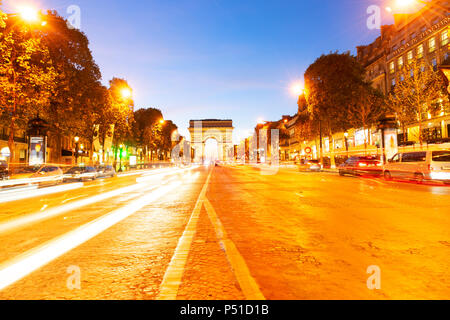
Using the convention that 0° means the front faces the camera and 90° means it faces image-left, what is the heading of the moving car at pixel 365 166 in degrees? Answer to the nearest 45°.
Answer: approximately 135°

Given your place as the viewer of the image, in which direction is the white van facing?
facing away from the viewer and to the left of the viewer

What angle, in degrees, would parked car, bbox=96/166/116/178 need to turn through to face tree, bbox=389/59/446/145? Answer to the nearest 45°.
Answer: approximately 135° to its left

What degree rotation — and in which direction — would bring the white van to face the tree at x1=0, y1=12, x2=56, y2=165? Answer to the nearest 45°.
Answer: approximately 45° to its left

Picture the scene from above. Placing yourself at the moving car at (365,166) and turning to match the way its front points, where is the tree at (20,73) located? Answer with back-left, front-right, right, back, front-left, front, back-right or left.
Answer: left

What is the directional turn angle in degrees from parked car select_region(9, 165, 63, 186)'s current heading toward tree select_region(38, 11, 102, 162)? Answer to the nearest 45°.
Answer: approximately 135° to its right

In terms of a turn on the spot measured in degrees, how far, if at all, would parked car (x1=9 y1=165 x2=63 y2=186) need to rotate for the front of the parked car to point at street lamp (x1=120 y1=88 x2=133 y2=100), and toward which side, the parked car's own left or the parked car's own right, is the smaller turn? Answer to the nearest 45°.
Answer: approximately 180°

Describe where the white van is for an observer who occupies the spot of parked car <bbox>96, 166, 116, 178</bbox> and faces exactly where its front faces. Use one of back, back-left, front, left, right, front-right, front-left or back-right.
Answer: left

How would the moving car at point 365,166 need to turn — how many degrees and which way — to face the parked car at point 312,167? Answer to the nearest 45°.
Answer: approximately 45° to its right

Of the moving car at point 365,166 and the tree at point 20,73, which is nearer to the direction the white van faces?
the moving car

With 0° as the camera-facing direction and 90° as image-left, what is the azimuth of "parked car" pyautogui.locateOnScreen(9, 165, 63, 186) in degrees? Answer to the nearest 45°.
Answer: approximately 45°
